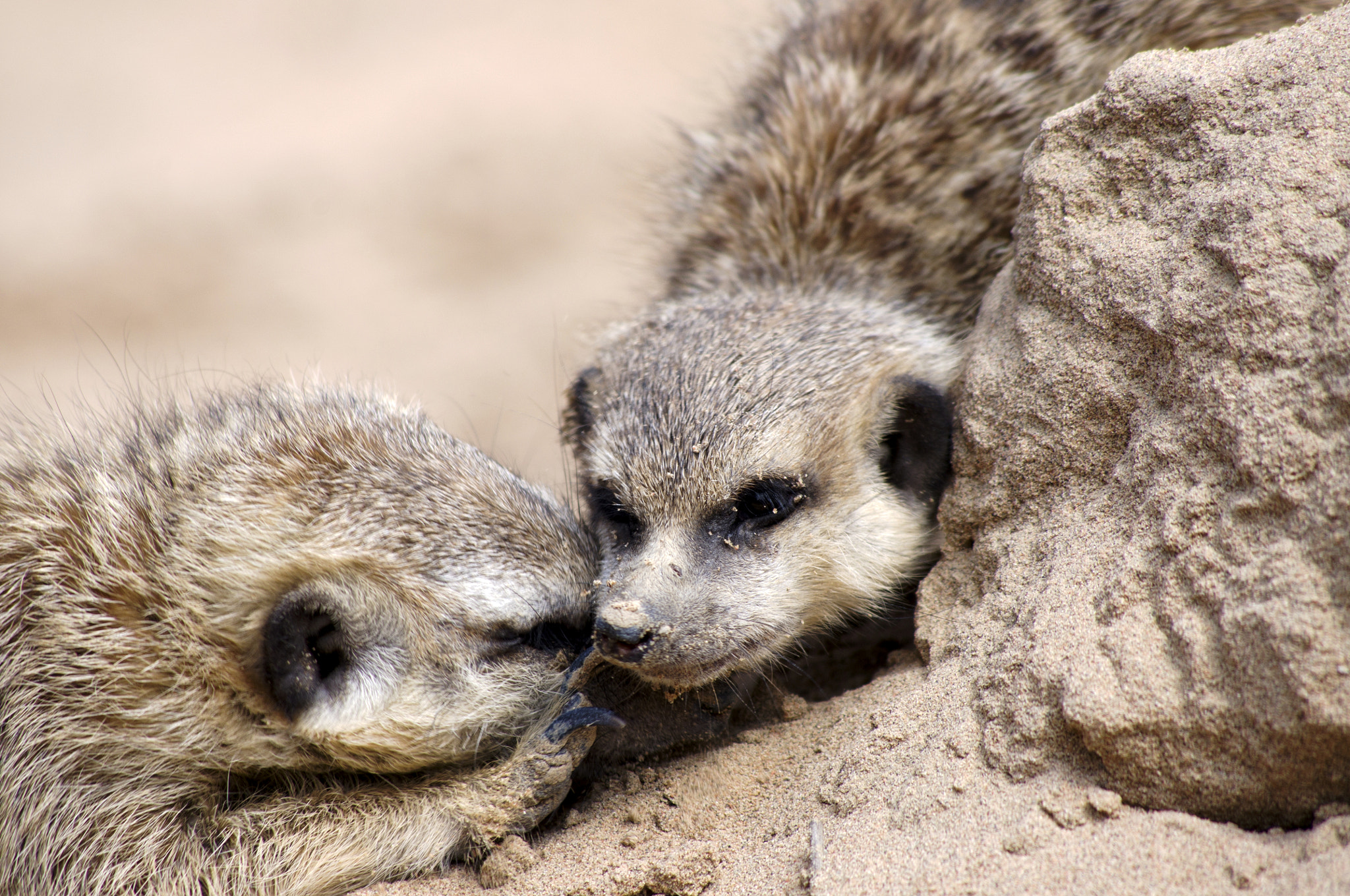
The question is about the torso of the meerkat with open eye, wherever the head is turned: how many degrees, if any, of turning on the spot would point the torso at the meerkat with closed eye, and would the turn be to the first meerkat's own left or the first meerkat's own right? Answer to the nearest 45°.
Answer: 0° — it already faces it

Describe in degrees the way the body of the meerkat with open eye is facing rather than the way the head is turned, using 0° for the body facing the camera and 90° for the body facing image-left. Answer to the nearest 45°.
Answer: approximately 45°
